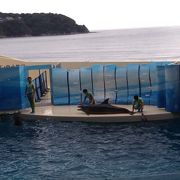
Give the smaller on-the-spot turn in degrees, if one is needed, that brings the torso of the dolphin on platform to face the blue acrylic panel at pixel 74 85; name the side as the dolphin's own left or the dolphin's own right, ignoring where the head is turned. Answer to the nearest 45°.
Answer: approximately 45° to the dolphin's own right

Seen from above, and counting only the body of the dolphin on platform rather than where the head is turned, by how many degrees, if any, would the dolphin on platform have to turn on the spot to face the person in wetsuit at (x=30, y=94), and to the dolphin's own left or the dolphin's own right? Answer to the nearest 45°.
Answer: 0° — it already faces them

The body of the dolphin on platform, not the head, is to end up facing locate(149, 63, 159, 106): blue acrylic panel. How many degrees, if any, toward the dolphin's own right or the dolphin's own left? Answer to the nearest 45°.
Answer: approximately 135° to the dolphin's own right

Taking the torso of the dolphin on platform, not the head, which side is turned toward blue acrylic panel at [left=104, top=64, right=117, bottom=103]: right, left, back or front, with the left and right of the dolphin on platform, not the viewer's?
right

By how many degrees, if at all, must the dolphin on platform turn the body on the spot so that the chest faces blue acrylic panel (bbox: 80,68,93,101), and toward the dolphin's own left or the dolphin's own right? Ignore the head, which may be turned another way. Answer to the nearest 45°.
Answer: approximately 90° to the dolphin's own right

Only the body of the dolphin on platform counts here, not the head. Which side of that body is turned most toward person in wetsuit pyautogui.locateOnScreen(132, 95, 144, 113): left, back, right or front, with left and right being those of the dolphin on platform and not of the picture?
back

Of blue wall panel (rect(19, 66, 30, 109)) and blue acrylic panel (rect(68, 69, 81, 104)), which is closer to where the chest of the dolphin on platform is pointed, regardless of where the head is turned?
the blue wall panel

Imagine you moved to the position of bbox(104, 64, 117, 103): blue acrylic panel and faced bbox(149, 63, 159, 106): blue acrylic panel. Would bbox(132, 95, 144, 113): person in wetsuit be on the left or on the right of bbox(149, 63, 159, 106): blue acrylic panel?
right

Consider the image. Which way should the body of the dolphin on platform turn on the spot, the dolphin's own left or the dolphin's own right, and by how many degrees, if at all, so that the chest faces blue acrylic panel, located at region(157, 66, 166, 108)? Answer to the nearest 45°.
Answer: approximately 180°

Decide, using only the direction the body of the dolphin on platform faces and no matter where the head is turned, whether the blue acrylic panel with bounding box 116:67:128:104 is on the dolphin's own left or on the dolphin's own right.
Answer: on the dolphin's own right

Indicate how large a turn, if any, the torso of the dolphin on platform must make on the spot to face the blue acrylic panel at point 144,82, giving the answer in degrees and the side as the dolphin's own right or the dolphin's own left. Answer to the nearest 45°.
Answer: approximately 135° to the dolphin's own right

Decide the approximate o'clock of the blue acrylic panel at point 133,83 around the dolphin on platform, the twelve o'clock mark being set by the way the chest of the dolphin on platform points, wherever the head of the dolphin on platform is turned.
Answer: The blue acrylic panel is roughly at 4 o'clock from the dolphin on platform.

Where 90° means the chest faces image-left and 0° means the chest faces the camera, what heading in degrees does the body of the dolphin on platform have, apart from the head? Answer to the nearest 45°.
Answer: approximately 90°
